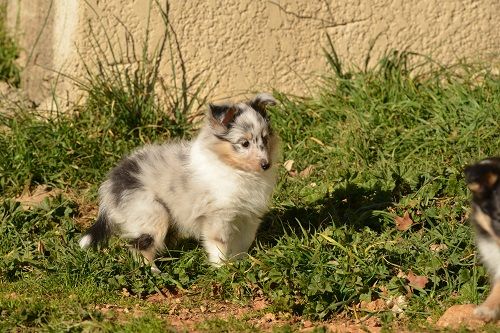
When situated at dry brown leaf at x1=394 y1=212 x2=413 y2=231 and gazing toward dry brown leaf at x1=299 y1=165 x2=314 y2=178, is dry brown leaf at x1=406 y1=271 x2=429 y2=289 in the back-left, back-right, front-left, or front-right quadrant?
back-left

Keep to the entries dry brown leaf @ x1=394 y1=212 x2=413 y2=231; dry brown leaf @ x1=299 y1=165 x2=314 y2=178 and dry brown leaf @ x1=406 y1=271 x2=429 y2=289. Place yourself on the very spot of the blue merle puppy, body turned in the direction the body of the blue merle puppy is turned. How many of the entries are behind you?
0

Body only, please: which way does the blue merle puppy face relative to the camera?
to the viewer's right

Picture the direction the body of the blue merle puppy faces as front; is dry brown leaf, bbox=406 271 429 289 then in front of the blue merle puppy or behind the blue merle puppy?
in front

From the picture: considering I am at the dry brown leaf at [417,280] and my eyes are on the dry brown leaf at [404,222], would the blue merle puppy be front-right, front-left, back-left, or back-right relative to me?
front-left

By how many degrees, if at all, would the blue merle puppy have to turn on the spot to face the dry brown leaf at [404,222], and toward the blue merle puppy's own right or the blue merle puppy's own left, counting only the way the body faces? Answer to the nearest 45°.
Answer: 0° — it already faces it

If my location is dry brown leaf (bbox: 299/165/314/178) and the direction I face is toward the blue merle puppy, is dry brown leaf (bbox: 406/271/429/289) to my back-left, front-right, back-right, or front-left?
front-left

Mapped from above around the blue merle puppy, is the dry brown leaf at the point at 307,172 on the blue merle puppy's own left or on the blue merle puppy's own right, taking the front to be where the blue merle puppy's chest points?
on the blue merle puppy's own left
